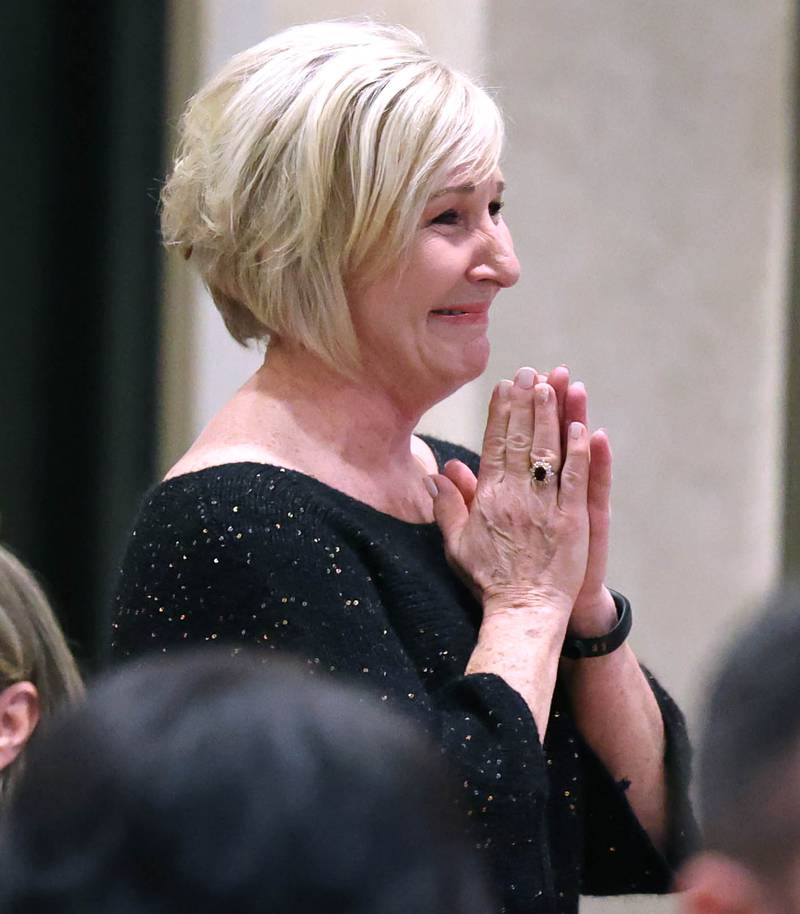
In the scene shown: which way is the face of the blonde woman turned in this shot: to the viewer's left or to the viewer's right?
to the viewer's right

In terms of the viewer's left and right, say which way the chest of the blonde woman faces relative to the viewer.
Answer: facing the viewer and to the right of the viewer

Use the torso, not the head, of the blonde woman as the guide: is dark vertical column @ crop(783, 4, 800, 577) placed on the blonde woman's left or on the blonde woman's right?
on the blonde woman's left

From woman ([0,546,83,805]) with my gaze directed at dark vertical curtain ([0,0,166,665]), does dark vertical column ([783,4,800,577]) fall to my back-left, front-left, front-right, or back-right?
front-right

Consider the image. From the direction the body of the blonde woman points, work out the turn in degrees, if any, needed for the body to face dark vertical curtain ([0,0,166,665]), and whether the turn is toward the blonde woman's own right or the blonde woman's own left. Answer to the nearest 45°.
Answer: approximately 135° to the blonde woman's own left

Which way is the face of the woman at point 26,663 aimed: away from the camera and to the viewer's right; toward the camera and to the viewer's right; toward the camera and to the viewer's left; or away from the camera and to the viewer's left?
away from the camera and to the viewer's left
